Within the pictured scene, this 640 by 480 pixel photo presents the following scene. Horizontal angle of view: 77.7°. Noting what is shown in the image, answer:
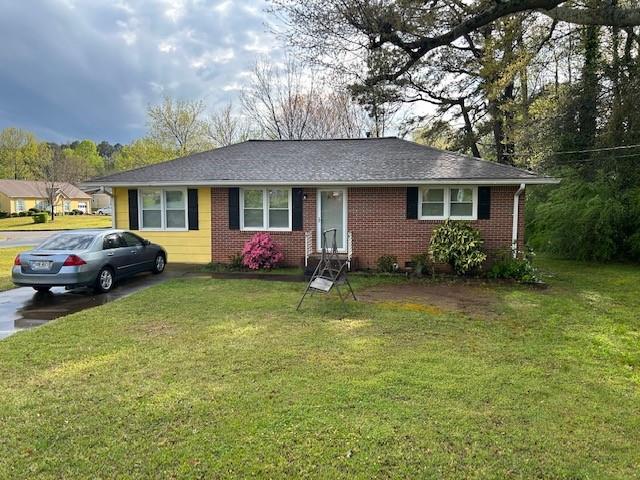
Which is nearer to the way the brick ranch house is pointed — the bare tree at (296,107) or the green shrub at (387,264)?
the green shrub

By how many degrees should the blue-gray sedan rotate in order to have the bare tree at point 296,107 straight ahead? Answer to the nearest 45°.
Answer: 0° — it already faces it

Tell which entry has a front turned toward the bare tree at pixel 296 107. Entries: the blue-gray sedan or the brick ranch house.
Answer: the blue-gray sedan

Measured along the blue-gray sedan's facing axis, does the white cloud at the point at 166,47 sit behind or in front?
in front

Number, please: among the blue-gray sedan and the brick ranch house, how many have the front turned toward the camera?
1

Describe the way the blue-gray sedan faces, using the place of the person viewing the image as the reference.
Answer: facing away from the viewer and to the right of the viewer

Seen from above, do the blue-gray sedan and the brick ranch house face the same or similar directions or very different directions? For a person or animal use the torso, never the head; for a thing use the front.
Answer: very different directions

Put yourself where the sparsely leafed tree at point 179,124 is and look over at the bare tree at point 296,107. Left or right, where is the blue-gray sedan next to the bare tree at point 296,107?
right

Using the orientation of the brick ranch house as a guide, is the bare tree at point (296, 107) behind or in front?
behind

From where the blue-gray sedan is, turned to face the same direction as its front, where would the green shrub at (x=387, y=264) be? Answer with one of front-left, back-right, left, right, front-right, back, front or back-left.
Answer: front-right

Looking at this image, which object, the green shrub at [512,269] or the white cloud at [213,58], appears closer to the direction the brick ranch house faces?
the green shrub

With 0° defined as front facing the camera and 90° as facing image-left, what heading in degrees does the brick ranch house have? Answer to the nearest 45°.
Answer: approximately 0°
